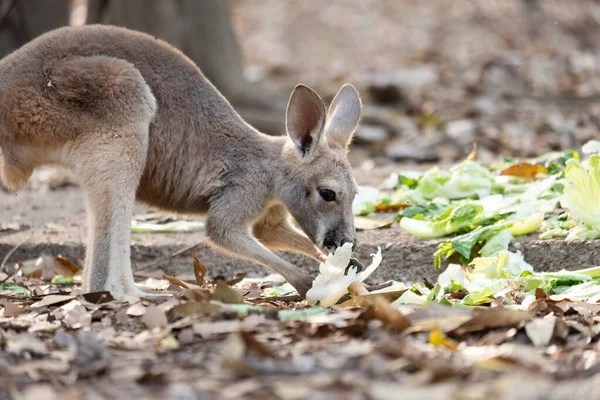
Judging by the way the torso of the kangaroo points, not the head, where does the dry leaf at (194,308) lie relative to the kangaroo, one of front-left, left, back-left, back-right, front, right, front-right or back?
right

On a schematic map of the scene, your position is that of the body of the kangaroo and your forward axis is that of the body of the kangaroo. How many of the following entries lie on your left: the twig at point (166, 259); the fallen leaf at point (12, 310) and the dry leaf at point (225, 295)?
1

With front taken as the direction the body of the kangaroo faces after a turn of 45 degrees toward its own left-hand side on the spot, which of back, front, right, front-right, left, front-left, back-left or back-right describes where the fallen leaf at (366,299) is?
right

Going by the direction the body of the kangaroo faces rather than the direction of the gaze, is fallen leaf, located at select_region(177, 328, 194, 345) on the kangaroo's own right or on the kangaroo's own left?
on the kangaroo's own right

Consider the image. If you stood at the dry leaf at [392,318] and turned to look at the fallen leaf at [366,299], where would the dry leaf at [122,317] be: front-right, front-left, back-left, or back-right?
front-left

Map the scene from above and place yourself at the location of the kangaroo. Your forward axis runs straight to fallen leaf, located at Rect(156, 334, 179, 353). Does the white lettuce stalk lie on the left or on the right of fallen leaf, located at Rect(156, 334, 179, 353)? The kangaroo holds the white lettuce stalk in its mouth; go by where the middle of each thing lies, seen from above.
left

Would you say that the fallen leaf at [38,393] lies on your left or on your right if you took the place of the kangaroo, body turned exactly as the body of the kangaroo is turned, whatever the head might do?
on your right

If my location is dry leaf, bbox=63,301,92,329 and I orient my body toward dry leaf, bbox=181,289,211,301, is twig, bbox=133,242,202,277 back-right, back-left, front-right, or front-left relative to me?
front-left

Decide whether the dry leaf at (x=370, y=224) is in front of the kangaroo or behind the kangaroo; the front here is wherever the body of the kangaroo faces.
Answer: in front

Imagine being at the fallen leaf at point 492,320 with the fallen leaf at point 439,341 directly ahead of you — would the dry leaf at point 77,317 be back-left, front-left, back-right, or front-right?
front-right

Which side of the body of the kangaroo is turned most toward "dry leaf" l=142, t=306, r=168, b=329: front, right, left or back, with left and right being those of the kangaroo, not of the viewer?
right

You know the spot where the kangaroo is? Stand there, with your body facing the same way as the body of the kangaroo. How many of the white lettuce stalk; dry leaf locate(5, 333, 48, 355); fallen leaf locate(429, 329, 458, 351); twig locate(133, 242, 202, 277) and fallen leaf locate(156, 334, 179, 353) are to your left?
1

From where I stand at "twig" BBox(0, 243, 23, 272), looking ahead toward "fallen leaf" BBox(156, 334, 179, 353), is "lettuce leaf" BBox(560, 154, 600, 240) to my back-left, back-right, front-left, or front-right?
front-left

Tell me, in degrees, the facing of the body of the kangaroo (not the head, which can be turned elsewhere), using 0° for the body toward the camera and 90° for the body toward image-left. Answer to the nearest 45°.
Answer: approximately 270°

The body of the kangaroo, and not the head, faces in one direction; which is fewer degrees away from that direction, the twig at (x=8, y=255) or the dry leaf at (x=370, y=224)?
the dry leaf

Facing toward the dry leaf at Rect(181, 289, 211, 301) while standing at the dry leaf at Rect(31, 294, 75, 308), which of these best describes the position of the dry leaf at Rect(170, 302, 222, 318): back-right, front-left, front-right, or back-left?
front-right

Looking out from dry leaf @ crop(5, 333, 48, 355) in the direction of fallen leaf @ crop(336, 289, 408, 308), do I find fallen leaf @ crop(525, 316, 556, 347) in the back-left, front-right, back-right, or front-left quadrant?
front-right

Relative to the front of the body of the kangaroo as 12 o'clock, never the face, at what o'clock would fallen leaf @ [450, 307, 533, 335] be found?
The fallen leaf is roughly at 2 o'clock from the kangaroo.
